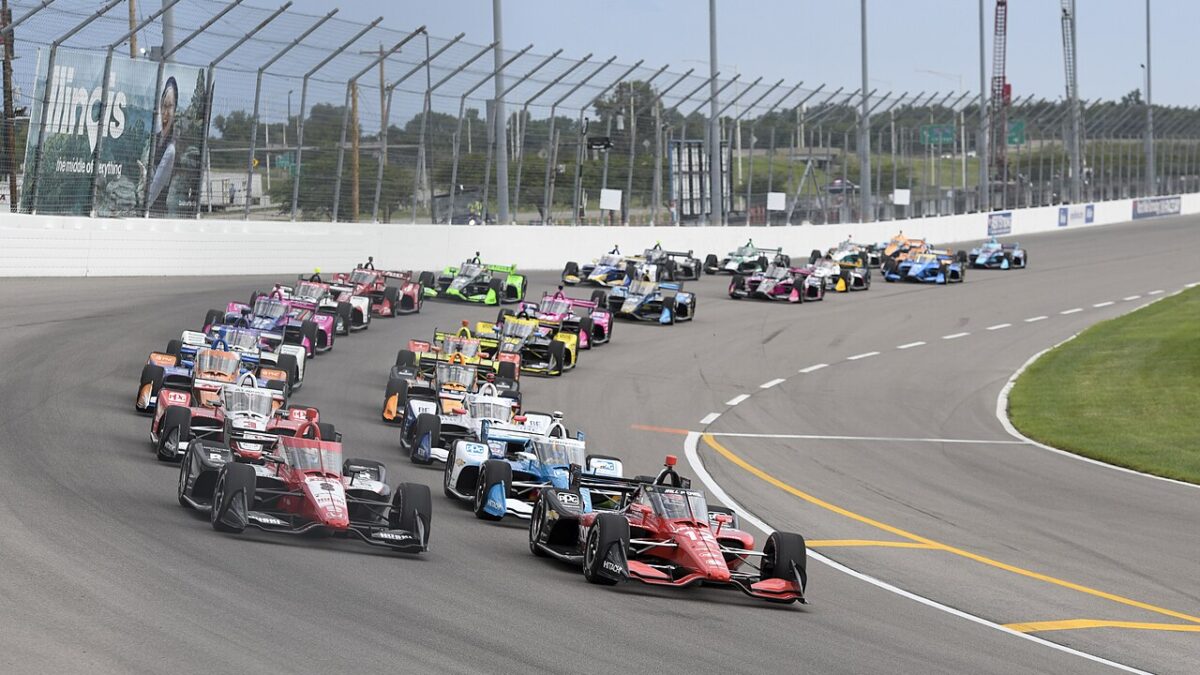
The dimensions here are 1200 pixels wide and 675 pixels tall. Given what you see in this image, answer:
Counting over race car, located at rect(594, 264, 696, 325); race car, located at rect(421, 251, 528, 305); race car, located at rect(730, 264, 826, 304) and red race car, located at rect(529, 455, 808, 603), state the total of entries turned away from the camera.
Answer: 0

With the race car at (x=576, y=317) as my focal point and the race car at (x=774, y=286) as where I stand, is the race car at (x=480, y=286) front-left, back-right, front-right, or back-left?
front-right

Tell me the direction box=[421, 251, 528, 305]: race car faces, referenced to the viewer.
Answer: facing the viewer and to the left of the viewer

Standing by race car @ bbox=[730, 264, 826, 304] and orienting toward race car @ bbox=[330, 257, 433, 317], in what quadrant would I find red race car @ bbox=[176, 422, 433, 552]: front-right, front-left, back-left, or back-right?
front-left

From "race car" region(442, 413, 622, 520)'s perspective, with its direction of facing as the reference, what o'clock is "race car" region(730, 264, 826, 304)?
"race car" region(730, 264, 826, 304) is roughly at 8 o'clock from "race car" region(442, 413, 622, 520).

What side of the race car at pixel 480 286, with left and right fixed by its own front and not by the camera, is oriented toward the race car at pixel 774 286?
back

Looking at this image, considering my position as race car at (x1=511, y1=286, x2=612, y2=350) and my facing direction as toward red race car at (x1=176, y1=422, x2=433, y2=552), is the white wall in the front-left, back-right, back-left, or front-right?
back-right

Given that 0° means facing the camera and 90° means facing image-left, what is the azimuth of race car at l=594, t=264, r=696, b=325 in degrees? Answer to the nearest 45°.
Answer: approximately 45°

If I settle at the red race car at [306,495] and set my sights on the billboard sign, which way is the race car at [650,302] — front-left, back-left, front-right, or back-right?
front-right

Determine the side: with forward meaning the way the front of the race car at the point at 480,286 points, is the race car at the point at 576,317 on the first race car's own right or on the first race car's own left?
on the first race car's own left
